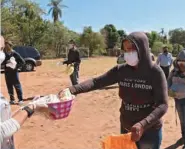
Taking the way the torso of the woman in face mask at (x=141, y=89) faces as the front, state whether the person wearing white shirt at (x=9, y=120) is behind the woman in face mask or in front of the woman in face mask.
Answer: in front

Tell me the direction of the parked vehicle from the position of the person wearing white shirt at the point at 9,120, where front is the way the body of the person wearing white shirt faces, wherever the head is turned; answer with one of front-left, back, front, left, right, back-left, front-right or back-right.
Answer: left

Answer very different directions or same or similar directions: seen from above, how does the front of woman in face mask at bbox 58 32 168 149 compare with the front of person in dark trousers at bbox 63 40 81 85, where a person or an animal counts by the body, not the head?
same or similar directions

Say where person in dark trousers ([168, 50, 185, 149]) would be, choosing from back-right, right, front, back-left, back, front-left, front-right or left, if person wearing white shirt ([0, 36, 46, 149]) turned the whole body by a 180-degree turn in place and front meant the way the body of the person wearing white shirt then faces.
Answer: back-right

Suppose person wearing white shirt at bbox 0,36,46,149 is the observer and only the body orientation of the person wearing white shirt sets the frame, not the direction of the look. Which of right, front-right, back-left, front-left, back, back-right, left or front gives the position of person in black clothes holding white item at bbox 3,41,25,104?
left

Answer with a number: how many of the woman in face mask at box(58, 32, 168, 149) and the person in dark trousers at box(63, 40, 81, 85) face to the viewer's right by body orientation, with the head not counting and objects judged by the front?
0

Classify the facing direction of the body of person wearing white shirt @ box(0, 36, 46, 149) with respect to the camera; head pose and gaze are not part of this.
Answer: to the viewer's right

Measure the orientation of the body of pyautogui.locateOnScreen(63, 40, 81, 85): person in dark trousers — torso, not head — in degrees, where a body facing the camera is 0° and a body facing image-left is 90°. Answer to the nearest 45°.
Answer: approximately 45°

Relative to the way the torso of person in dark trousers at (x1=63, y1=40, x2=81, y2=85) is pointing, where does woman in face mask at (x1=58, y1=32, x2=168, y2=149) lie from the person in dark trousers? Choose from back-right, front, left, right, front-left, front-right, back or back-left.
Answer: front-left

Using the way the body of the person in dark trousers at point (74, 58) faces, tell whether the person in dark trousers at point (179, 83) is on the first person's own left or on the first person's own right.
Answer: on the first person's own left

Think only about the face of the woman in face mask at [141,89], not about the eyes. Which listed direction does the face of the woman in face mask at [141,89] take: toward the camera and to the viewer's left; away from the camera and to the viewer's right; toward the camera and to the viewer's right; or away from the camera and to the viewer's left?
toward the camera and to the viewer's left

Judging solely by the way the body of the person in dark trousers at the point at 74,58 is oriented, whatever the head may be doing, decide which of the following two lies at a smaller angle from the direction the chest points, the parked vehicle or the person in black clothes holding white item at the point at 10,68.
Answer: the person in black clothes holding white item

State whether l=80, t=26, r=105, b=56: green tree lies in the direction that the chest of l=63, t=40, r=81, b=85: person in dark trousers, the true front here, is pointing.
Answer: no

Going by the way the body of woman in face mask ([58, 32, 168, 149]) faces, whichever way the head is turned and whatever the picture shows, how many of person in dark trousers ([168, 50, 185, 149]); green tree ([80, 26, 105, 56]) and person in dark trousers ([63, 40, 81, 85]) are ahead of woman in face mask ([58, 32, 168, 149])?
0
